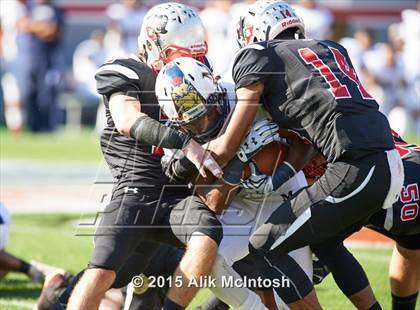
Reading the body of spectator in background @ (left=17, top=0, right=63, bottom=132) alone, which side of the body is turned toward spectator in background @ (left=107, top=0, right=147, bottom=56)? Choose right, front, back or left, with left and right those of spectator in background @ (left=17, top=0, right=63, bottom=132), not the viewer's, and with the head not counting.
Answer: left

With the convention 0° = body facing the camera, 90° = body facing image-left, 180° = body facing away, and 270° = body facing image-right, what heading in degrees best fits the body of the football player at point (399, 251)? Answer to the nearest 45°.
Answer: approximately 90°

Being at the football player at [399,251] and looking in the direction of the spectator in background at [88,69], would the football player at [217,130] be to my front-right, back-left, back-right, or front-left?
front-left

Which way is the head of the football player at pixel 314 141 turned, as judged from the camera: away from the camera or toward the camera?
away from the camera

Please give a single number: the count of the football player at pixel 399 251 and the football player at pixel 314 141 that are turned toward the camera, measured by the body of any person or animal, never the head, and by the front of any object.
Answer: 0

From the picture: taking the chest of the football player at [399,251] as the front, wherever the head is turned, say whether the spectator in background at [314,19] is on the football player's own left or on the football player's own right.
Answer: on the football player's own right

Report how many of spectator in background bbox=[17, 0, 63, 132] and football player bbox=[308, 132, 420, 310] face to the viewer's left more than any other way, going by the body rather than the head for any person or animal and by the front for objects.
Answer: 1

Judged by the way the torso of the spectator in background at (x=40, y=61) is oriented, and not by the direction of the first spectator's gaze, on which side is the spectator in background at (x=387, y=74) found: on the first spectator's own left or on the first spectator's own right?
on the first spectator's own left

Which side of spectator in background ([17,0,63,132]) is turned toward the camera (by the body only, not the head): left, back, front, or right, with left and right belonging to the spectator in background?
front

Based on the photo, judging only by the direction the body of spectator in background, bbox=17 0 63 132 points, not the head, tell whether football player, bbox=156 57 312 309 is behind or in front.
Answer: in front

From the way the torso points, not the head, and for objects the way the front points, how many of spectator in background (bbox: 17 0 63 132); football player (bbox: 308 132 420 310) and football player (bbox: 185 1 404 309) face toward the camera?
1

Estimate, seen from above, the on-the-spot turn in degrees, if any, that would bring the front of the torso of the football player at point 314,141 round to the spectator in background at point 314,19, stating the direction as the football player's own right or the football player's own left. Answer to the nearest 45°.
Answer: approximately 45° to the football player's own right

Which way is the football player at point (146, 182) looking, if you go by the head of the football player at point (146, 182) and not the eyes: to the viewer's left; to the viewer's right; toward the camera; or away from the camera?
to the viewer's right

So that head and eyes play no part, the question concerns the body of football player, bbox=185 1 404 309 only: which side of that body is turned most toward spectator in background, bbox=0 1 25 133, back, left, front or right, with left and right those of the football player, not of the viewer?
front

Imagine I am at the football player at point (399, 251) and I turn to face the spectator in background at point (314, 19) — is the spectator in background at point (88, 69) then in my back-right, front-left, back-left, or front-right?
front-left

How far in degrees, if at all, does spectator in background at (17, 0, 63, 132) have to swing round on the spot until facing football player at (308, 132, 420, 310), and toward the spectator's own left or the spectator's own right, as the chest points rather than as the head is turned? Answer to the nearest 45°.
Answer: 0° — they already face them

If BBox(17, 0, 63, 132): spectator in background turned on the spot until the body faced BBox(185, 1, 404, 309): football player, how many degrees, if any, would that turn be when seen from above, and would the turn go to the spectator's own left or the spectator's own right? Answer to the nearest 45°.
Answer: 0° — they already face them

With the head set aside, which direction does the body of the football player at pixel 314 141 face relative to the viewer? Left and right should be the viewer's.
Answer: facing away from the viewer and to the left of the viewer
